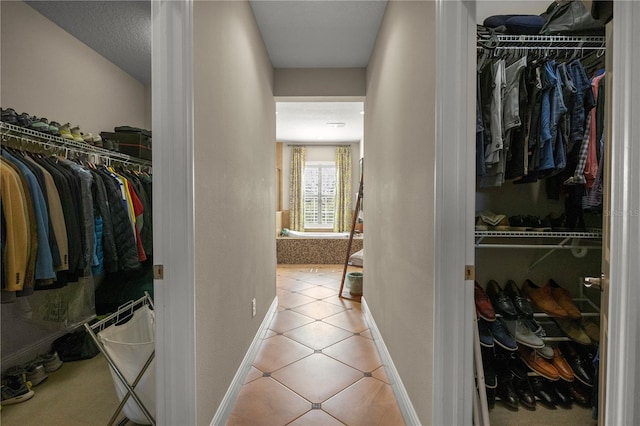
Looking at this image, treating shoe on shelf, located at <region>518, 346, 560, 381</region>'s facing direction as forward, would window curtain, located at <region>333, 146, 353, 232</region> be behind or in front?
behind

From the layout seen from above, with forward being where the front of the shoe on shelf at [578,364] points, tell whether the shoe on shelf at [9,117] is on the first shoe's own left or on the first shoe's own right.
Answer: on the first shoe's own right

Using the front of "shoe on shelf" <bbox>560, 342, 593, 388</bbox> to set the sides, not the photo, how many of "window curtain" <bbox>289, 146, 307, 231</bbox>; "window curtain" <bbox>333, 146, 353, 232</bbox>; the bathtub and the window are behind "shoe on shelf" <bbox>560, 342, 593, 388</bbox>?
4

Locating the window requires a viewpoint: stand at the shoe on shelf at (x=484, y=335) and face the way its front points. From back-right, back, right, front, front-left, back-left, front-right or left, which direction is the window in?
back
